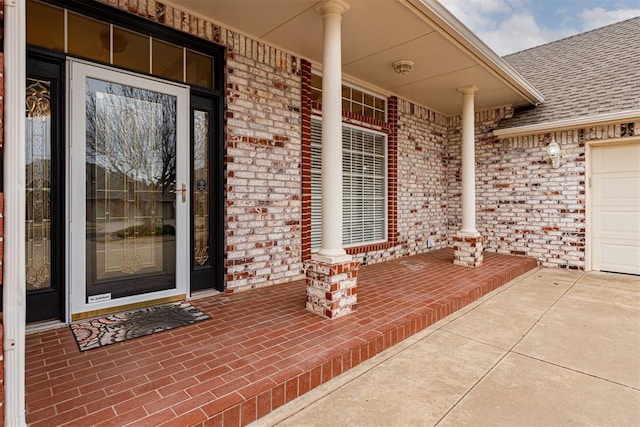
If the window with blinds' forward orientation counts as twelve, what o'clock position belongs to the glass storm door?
The glass storm door is roughly at 3 o'clock from the window with blinds.

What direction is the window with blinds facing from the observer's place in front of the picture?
facing the viewer and to the right of the viewer

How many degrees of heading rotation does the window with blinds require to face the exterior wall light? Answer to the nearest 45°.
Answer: approximately 45° to its left

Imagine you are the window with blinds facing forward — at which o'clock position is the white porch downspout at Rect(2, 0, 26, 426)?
The white porch downspout is roughly at 2 o'clock from the window with blinds.

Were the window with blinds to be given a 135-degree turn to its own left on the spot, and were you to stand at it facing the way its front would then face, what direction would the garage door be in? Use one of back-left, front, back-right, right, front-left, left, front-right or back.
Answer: right

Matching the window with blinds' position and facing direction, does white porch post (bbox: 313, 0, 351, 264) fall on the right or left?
on its right

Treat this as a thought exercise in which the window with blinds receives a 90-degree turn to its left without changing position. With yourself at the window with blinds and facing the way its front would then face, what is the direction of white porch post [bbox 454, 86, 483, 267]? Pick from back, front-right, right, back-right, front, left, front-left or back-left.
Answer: front-right

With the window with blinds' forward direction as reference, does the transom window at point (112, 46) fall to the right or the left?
on its right

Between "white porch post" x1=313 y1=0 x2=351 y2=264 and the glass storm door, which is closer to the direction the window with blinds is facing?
the white porch post
